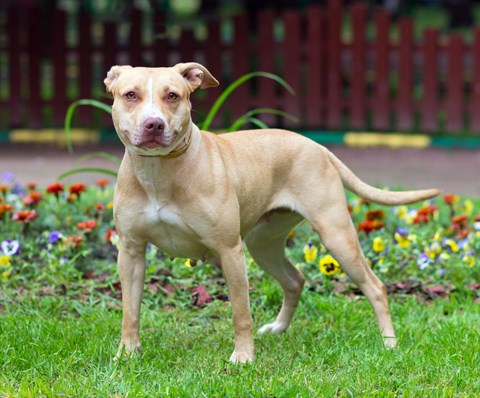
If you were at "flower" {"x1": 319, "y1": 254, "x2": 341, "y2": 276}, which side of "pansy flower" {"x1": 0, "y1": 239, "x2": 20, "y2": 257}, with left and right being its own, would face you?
left

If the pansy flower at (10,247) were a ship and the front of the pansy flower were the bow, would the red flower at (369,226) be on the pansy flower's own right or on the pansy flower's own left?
on the pansy flower's own left

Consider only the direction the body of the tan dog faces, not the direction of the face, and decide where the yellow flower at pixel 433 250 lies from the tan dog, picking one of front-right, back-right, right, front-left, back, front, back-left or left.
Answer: back

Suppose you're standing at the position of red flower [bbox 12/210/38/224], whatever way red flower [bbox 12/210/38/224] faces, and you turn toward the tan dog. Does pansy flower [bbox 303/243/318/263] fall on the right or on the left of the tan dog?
left

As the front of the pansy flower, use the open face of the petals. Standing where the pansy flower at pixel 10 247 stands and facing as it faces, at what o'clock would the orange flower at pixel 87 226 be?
The orange flower is roughly at 8 o'clock from the pansy flower.

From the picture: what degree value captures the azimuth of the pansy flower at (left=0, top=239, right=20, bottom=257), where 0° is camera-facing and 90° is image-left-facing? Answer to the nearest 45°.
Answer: approximately 0°

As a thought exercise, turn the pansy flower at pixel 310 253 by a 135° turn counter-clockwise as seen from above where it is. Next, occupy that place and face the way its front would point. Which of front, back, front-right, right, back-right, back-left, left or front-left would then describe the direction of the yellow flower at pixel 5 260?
back-left

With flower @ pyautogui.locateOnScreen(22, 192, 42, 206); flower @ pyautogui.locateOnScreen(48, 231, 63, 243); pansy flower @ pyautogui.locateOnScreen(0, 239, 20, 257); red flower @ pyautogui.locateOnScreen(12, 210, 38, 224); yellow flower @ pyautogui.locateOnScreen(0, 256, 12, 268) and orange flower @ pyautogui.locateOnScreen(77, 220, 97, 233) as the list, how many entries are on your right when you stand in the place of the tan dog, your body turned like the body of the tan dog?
6

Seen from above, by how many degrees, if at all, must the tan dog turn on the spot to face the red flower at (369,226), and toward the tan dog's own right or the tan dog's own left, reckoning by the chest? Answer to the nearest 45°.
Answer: approximately 180°

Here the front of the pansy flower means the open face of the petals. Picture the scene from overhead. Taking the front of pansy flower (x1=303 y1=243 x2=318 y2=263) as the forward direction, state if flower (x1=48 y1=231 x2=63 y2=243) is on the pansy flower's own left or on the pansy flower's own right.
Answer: on the pansy flower's own right

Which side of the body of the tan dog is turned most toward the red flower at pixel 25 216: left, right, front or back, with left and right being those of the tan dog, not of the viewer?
right

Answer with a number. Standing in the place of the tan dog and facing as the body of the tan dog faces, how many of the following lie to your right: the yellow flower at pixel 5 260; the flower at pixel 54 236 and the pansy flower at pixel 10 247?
3

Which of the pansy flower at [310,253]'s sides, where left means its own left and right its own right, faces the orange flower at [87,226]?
right

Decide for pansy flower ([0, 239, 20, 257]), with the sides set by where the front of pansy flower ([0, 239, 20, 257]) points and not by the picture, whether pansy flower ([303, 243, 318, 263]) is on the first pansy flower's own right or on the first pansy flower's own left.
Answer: on the first pansy flower's own left

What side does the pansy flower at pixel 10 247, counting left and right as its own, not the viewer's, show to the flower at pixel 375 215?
left

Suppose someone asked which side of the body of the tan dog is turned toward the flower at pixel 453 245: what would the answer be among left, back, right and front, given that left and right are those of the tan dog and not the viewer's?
back

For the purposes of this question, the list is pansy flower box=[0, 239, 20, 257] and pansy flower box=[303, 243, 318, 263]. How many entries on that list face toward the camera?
2
